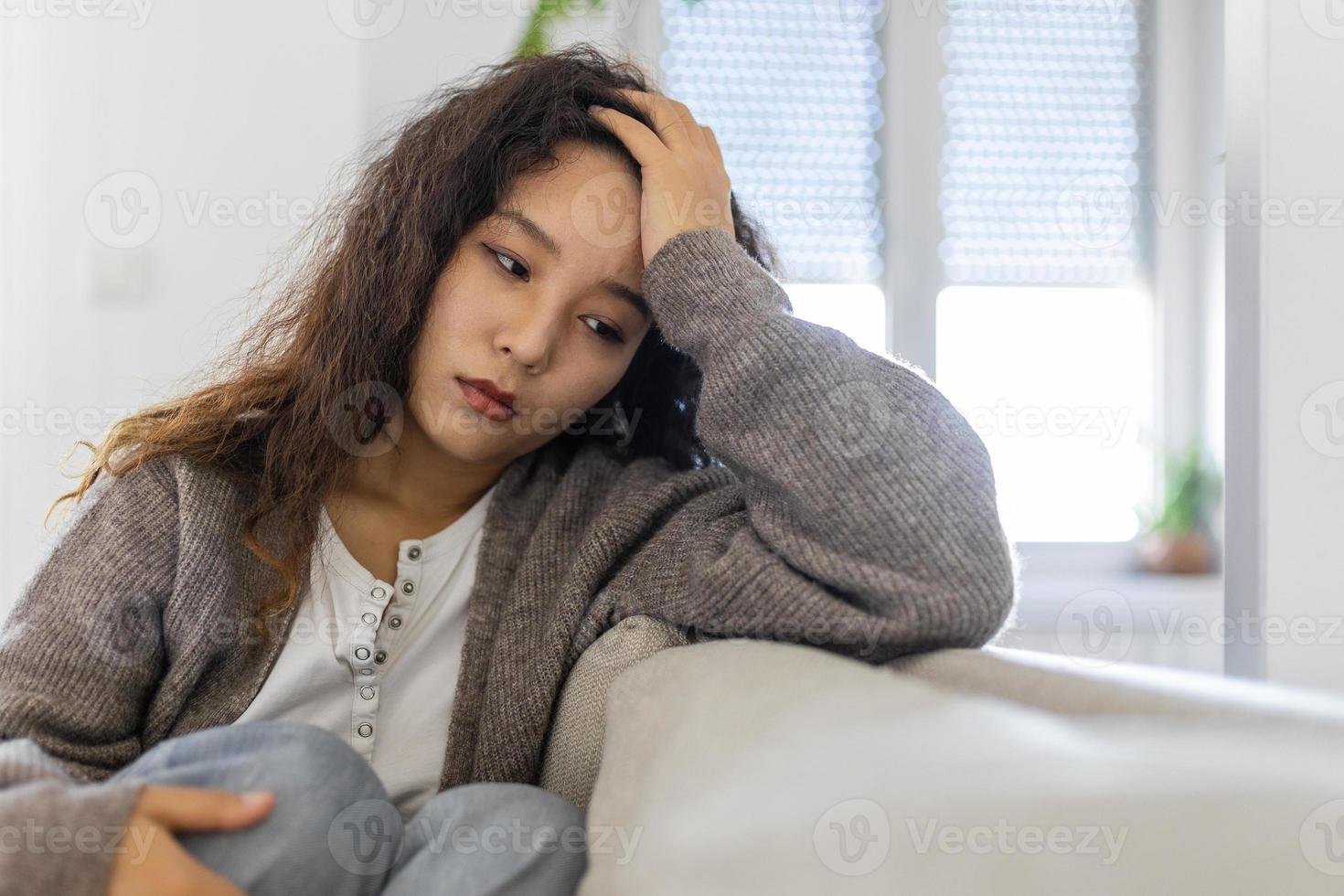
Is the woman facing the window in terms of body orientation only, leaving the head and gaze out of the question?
no

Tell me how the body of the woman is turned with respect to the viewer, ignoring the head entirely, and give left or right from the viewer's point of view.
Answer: facing the viewer

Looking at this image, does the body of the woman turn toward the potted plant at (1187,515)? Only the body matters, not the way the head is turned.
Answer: no
